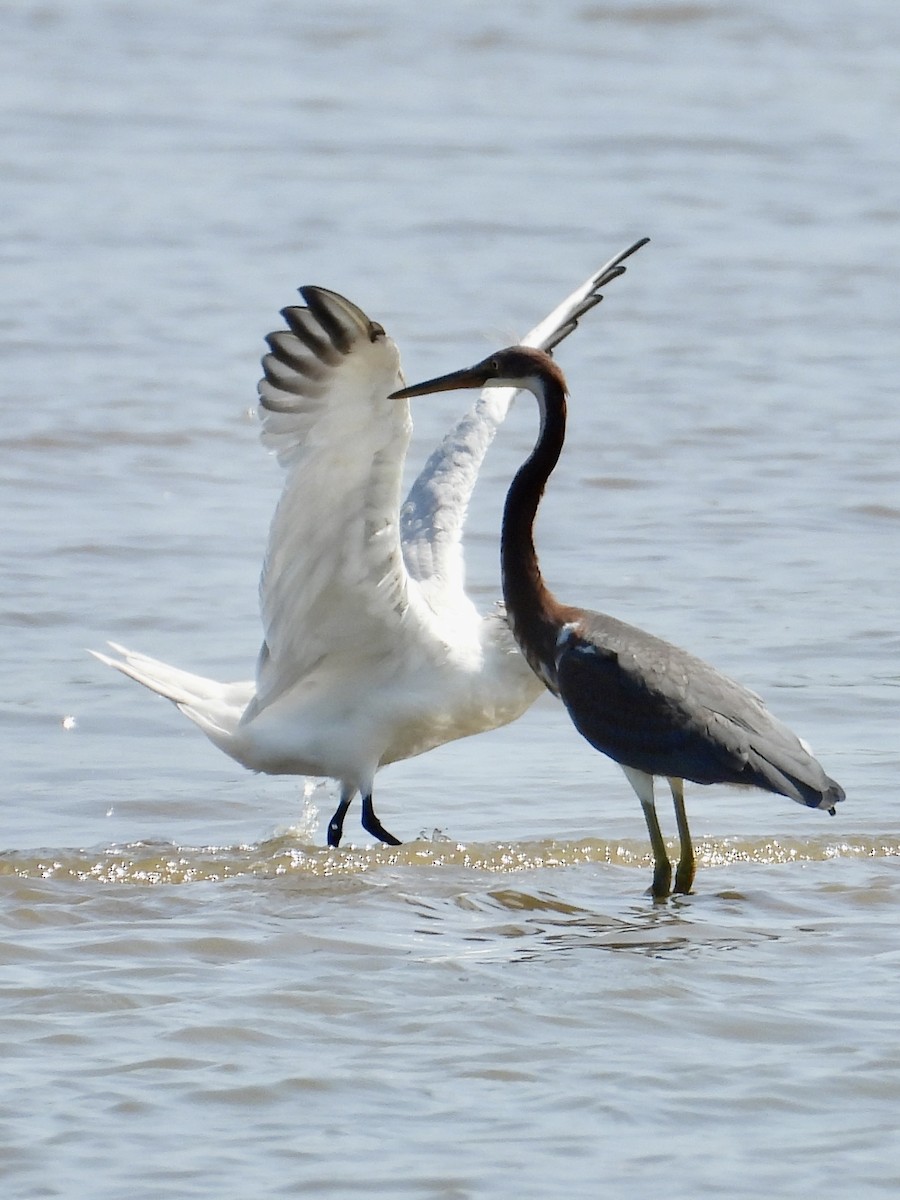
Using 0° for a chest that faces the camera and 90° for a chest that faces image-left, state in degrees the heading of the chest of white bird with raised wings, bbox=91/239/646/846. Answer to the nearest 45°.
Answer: approximately 270°

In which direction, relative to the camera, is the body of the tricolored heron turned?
to the viewer's left

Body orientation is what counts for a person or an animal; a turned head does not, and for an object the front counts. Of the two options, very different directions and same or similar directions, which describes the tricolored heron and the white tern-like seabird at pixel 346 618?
very different directions

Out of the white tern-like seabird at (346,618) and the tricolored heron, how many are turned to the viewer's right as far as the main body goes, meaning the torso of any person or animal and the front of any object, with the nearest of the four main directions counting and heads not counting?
1

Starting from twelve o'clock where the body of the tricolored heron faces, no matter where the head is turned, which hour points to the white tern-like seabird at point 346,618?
The white tern-like seabird is roughly at 1 o'clock from the tricolored heron.
